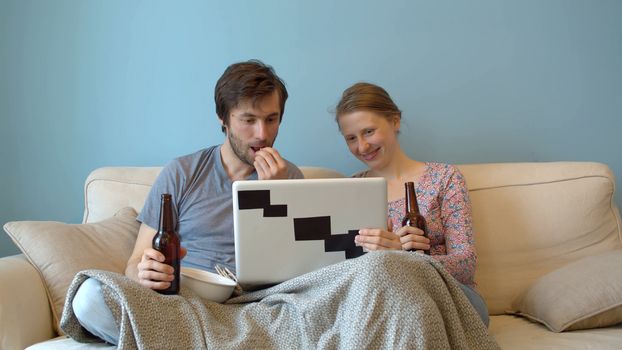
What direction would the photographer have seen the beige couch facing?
facing the viewer

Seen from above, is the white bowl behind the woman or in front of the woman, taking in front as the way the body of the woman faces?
in front

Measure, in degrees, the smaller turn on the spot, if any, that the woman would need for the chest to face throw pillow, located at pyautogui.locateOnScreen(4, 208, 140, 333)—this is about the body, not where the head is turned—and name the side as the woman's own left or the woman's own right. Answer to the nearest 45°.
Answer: approximately 45° to the woman's own right

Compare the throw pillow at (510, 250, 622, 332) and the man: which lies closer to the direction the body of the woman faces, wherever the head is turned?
the man

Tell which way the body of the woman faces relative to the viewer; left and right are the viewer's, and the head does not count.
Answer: facing the viewer and to the left of the viewer

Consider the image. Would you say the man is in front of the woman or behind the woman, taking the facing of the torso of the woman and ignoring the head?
in front

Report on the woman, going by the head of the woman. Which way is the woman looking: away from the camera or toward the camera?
toward the camera

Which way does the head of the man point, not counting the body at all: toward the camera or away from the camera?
toward the camera
